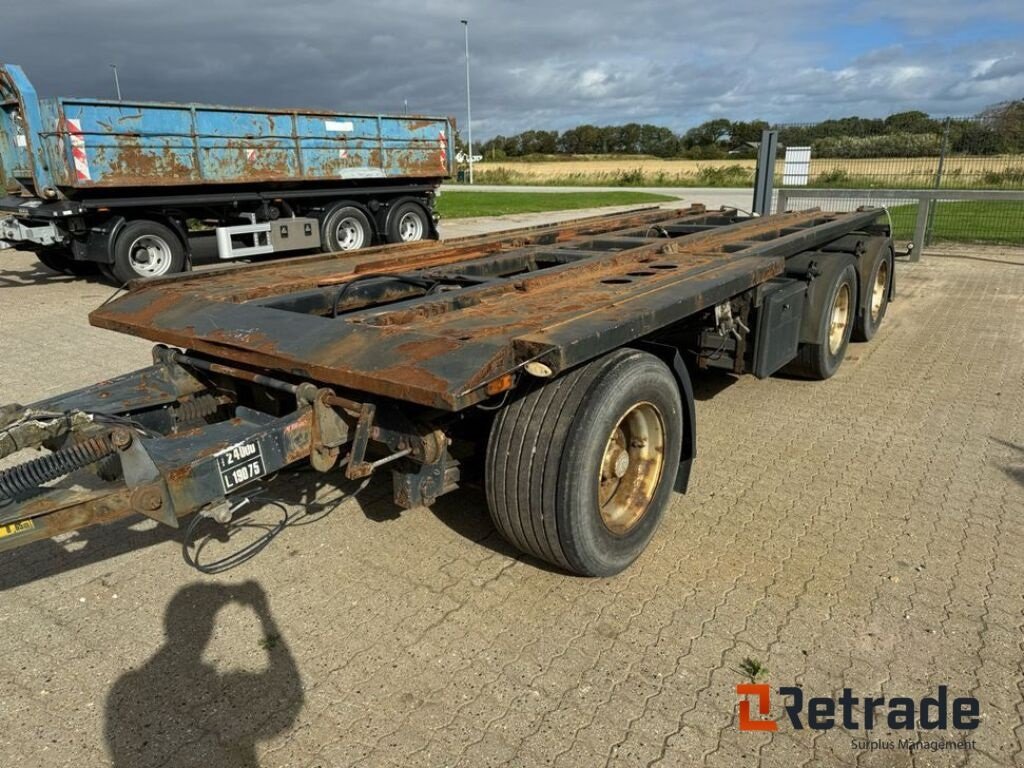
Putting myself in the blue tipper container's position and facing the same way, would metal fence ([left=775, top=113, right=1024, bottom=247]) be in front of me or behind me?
behind

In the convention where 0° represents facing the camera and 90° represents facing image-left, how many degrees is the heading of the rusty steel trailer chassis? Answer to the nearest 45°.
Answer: approximately 45°

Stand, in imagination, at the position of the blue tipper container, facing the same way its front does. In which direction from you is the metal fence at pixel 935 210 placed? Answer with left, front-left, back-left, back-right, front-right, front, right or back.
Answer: back-left

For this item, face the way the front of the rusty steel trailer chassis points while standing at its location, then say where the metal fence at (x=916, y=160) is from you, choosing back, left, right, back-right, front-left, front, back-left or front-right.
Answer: back

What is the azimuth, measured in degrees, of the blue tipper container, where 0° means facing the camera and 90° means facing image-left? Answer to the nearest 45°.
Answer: approximately 45°

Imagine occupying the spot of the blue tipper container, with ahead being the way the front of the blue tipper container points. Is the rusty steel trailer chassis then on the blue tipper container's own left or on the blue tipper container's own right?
on the blue tipper container's own left

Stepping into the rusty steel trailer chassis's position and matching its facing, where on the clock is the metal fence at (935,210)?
The metal fence is roughly at 6 o'clock from the rusty steel trailer chassis.
